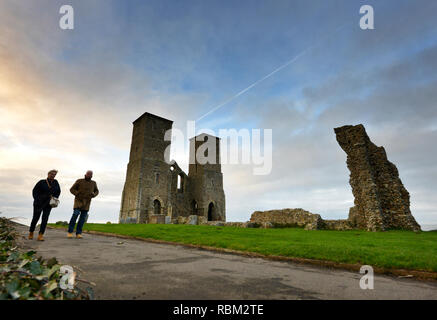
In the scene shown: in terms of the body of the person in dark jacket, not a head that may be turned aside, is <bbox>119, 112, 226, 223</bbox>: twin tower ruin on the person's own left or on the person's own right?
on the person's own left

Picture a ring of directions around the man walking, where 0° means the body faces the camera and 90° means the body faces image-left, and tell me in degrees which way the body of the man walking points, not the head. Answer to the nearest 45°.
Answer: approximately 0°

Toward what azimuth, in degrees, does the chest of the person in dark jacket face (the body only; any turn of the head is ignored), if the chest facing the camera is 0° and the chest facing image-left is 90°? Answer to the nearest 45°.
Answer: approximately 315°

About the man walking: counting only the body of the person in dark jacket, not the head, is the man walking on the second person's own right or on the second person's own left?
on the second person's own left

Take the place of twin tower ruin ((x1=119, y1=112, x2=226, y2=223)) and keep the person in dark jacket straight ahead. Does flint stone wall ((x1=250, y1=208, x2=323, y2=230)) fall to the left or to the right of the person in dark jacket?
left
